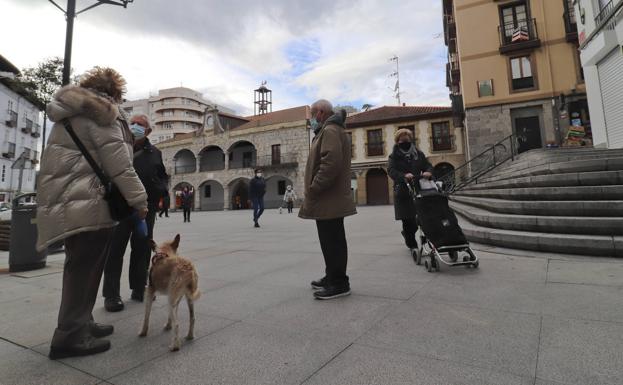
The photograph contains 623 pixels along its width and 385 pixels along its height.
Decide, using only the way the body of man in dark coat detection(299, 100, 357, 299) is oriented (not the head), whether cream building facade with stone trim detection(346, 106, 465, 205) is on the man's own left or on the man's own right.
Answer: on the man's own right

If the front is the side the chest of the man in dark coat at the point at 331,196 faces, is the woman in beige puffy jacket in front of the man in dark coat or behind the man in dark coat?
in front

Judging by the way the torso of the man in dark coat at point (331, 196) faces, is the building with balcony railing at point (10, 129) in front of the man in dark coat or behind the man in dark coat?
in front

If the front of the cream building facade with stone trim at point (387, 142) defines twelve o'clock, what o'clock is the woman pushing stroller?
The woman pushing stroller is roughly at 12 o'clock from the cream building facade with stone trim.

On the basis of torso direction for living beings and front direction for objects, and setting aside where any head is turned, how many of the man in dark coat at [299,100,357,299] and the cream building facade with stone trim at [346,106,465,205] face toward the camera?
1

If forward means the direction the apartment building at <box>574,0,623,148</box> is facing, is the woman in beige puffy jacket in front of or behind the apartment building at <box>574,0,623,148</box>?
in front

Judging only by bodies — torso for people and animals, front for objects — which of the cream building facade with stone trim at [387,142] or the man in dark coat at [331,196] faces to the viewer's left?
the man in dark coat

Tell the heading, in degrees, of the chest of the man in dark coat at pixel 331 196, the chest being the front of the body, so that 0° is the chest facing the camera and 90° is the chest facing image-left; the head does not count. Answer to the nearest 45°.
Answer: approximately 90°

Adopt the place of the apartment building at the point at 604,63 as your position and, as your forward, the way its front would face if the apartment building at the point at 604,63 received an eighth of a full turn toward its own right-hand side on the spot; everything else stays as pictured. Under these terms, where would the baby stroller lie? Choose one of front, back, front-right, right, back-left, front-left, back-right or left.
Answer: left

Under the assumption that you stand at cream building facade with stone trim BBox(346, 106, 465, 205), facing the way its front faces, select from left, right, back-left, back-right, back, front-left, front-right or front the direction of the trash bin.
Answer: front

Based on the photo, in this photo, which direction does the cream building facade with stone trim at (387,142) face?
toward the camera

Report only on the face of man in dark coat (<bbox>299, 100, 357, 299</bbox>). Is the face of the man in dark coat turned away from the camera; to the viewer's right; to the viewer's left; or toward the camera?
to the viewer's left
